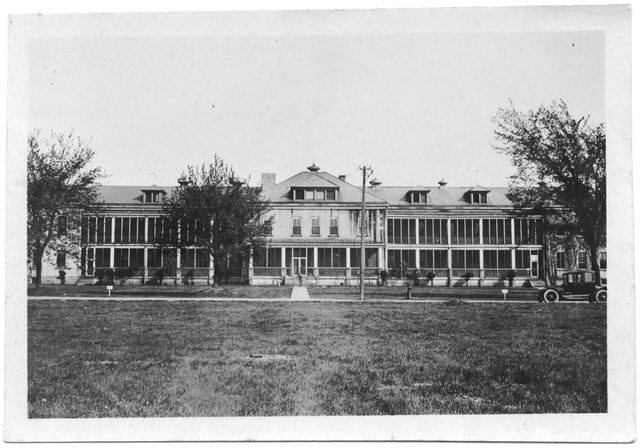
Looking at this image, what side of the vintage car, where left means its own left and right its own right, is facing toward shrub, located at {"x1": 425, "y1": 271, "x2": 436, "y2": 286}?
front

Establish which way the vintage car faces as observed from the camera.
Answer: facing to the left of the viewer

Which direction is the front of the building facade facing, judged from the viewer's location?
facing the viewer

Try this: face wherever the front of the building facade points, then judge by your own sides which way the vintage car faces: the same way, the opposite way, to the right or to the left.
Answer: to the right

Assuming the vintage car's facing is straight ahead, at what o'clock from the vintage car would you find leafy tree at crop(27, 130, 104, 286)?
The leafy tree is roughly at 11 o'clock from the vintage car.

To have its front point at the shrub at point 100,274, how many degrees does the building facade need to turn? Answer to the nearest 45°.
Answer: approximately 90° to its right

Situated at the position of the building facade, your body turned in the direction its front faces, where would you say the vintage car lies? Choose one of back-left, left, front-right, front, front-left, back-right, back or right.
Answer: left

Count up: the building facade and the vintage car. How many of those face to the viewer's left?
1

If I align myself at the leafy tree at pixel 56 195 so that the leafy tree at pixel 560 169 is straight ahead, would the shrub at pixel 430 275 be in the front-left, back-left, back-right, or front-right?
front-left
